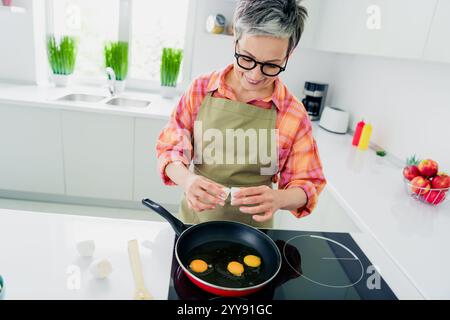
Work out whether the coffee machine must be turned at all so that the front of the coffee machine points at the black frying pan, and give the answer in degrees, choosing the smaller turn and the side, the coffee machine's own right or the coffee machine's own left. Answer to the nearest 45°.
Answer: approximately 45° to the coffee machine's own left

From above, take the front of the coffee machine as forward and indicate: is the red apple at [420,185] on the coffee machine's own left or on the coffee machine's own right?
on the coffee machine's own left

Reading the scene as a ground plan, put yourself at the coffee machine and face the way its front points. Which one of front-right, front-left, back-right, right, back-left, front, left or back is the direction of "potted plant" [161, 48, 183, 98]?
front-right

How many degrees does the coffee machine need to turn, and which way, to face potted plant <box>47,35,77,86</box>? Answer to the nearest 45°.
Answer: approximately 45° to its right

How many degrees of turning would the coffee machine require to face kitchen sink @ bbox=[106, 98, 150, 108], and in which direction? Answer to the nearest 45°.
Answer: approximately 45° to its right

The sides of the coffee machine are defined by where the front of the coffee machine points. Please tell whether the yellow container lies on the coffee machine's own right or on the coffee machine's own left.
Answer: on the coffee machine's own left

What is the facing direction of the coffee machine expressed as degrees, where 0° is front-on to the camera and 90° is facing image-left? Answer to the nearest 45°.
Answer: approximately 45°
